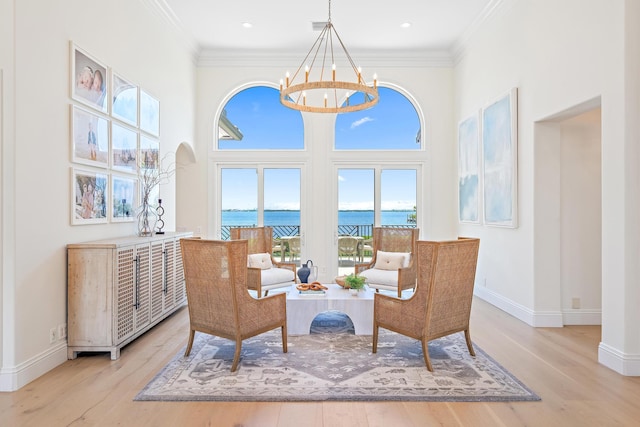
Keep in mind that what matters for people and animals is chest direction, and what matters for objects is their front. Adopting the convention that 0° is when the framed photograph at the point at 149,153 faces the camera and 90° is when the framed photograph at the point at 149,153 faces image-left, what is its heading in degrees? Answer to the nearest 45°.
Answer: approximately 315°

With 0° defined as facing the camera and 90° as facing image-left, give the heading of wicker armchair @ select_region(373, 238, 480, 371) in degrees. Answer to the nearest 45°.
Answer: approximately 135°

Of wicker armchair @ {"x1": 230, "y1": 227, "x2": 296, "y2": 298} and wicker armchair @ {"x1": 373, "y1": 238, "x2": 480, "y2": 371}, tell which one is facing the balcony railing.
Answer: wicker armchair @ {"x1": 373, "y1": 238, "x2": 480, "y2": 371}

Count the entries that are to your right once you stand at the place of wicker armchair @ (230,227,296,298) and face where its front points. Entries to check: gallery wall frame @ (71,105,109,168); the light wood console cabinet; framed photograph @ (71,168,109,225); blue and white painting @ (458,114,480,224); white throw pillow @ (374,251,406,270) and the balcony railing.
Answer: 3

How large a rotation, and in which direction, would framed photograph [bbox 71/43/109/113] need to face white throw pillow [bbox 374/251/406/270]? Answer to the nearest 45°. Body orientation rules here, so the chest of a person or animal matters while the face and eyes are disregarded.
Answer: approximately 45° to its left

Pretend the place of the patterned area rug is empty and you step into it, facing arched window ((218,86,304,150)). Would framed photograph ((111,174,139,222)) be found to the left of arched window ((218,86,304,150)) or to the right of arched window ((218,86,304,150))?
left

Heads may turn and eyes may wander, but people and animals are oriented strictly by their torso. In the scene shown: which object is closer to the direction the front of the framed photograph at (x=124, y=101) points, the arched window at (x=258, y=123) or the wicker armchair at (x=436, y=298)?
the wicker armchair

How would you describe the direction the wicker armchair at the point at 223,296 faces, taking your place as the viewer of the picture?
facing away from the viewer and to the right of the viewer

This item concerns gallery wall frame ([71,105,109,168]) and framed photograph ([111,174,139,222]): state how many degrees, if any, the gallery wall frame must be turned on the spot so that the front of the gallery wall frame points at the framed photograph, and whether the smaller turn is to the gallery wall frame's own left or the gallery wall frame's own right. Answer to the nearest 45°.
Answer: approximately 90° to the gallery wall frame's own left
